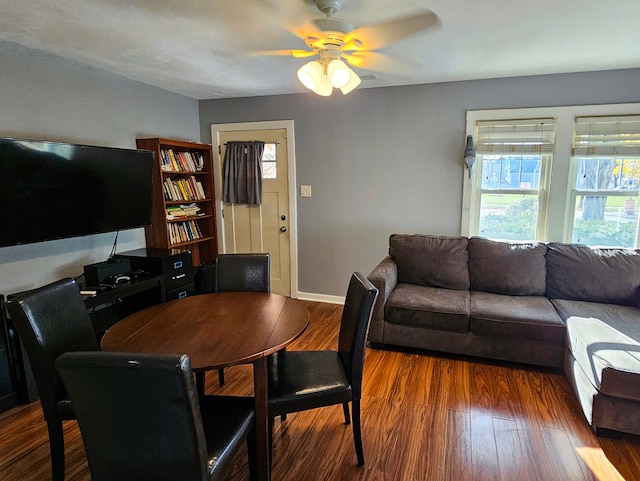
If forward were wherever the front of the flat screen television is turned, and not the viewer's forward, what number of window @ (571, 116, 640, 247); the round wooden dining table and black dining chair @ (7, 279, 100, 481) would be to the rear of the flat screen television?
0

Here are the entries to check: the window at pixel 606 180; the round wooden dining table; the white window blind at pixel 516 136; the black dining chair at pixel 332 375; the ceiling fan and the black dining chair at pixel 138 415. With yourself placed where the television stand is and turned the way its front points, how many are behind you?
0

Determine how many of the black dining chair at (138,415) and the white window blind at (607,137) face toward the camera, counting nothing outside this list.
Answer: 1

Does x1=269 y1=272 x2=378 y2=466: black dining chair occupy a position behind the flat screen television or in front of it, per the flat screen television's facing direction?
in front

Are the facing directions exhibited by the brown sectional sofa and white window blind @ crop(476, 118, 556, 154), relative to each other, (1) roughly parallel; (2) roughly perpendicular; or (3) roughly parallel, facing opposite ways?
roughly parallel

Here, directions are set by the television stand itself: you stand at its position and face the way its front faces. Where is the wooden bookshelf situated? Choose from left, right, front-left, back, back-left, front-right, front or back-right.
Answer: left

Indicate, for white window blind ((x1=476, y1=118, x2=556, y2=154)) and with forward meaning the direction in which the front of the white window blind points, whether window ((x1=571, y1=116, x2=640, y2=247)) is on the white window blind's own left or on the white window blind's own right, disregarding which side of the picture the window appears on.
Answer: on the white window blind's own left

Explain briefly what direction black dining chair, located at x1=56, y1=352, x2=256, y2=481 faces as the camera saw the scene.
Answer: facing away from the viewer and to the right of the viewer

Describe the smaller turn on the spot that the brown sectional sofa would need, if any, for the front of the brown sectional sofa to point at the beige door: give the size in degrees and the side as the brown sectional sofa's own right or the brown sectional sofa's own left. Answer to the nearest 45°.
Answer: approximately 90° to the brown sectional sofa's own right

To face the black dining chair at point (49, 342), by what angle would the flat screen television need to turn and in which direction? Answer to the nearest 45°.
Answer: approximately 45° to its right

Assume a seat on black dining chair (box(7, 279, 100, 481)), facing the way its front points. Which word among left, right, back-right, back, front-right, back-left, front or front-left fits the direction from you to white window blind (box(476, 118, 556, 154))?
front-left

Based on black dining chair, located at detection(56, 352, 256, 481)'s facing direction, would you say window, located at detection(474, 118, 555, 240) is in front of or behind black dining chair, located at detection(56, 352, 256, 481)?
in front

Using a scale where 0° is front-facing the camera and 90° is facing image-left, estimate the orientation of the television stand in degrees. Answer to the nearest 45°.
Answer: approximately 315°

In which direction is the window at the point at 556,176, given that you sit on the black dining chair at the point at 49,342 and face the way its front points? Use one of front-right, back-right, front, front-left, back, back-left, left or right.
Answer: front-left

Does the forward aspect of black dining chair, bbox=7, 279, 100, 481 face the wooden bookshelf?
no

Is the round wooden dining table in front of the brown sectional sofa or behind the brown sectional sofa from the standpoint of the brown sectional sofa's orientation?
in front

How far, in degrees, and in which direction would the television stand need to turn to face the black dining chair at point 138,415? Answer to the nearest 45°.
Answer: approximately 45° to its right

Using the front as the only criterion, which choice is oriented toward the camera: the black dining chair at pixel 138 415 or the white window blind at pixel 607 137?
the white window blind

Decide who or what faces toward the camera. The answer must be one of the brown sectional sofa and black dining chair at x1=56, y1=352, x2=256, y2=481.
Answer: the brown sectional sofa

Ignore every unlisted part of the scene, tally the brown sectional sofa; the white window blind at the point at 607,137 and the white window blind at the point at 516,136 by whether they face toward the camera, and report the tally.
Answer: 3

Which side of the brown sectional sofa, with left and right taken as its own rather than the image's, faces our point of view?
front

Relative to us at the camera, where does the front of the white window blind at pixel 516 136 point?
facing the viewer

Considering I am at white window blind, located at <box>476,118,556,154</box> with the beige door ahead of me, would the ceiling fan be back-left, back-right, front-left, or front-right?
front-left

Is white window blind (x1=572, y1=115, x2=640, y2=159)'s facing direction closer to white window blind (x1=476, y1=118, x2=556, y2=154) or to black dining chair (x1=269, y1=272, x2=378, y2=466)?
the black dining chair
